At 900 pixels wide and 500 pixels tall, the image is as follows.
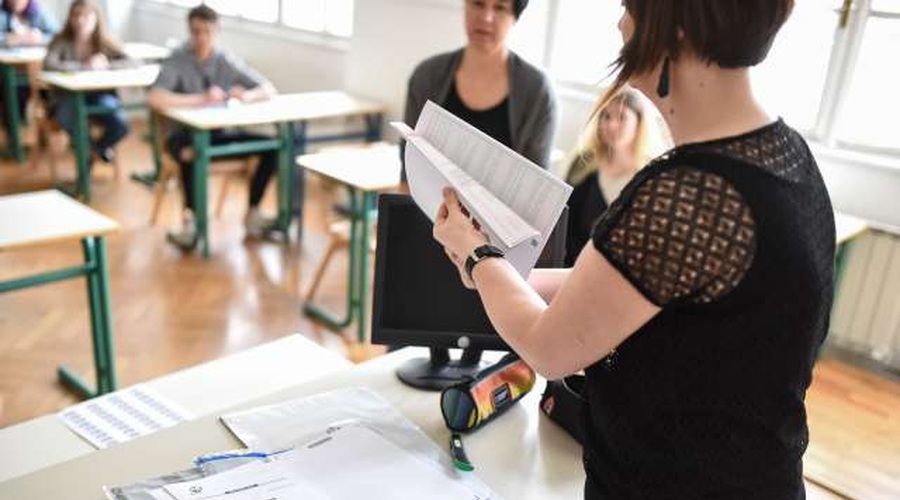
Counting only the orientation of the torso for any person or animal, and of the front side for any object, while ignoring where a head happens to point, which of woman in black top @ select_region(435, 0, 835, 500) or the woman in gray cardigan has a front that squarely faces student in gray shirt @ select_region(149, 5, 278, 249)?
the woman in black top

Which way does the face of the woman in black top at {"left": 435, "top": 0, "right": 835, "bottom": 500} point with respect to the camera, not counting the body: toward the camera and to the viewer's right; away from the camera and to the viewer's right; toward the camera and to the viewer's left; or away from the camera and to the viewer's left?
away from the camera and to the viewer's left

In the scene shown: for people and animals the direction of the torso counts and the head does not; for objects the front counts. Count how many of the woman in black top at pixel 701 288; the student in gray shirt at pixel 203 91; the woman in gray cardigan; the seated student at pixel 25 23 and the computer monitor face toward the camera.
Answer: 4

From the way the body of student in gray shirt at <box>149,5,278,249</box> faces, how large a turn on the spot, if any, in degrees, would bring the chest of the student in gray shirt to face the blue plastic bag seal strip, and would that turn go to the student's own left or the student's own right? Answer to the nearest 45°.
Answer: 0° — they already face it

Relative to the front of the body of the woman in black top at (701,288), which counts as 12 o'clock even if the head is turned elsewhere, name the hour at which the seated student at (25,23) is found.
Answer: The seated student is roughly at 12 o'clock from the woman in black top.

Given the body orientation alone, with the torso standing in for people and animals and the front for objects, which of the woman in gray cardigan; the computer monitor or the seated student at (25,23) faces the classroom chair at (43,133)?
the seated student

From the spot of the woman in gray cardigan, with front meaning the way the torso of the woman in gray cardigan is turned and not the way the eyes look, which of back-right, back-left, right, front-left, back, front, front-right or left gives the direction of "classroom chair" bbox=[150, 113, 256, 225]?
back-right

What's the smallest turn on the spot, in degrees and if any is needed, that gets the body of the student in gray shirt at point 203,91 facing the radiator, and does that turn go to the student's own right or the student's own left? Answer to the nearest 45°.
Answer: approximately 45° to the student's own left

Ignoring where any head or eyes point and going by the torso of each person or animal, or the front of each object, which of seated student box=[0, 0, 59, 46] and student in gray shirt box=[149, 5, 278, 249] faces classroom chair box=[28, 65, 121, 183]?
the seated student

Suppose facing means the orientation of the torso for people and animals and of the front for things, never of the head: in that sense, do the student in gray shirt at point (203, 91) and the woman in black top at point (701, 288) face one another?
yes

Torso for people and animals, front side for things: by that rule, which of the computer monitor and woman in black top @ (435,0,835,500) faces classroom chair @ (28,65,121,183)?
the woman in black top
